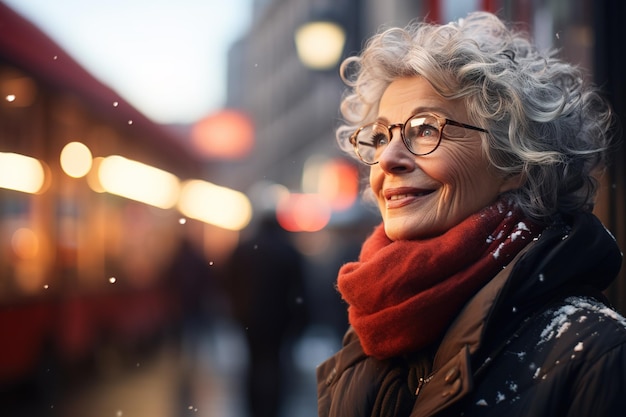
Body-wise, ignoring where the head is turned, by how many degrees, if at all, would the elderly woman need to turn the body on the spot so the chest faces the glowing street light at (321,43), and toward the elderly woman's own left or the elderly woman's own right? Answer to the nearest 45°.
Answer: approximately 135° to the elderly woman's own right

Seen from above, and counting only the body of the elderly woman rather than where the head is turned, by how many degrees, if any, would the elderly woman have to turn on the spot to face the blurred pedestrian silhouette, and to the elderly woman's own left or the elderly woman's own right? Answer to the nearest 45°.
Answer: approximately 90° to the elderly woman's own right

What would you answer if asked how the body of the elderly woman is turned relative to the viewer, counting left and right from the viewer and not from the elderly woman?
facing the viewer and to the left of the viewer

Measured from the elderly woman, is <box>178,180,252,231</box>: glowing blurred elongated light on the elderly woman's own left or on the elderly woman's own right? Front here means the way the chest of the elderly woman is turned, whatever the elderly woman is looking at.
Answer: on the elderly woman's own right

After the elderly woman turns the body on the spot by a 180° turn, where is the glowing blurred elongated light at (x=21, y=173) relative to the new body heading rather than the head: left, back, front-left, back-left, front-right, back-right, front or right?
left
